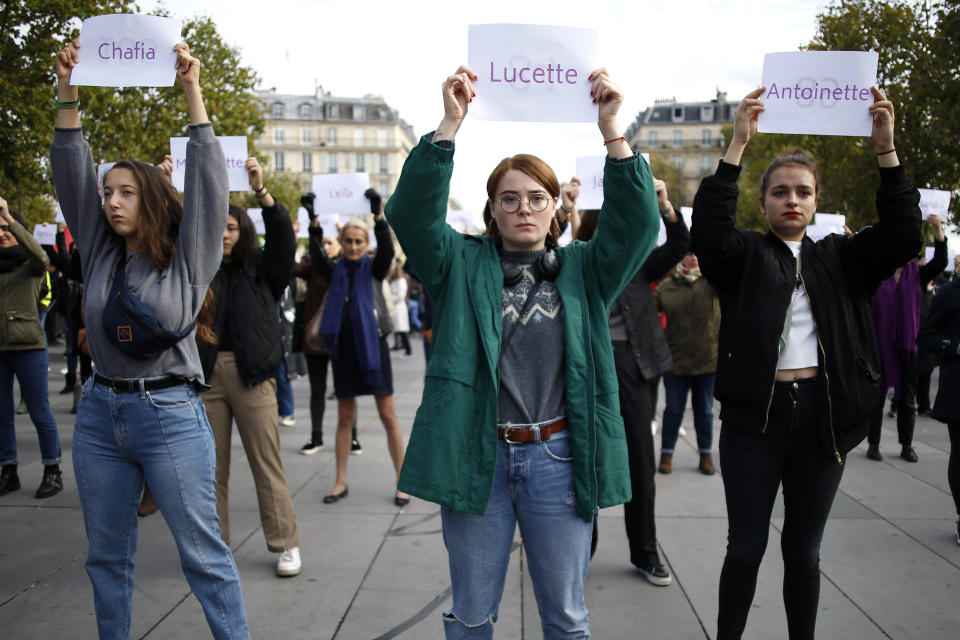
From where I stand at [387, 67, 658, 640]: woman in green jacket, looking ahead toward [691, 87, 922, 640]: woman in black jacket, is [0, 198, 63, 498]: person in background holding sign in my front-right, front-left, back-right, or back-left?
back-left

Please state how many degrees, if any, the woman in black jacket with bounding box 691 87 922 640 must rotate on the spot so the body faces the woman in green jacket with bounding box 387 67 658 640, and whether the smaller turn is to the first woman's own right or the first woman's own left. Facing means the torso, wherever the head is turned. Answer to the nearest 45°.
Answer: approximately 45° to the first woman's own right

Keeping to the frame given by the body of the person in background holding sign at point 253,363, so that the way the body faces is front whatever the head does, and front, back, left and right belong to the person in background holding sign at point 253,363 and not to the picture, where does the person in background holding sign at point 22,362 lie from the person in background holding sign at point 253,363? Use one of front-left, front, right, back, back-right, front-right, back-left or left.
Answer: right

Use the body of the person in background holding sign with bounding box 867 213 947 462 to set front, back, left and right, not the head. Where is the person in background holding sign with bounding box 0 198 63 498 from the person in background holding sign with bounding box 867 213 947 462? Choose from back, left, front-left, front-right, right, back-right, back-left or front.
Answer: front-right

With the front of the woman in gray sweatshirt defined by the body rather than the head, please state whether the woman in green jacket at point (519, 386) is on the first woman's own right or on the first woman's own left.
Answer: on the first woman's own left

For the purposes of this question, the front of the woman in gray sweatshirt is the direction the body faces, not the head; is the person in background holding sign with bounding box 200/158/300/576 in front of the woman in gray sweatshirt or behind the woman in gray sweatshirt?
behind

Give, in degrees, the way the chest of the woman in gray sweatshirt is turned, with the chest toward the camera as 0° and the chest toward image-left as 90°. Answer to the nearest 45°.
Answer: approximately 45°

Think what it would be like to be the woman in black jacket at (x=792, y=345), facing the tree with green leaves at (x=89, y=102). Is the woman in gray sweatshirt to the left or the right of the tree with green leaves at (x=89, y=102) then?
left

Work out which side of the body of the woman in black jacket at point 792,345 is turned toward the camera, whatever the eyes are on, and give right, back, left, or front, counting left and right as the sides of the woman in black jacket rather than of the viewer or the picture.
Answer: front

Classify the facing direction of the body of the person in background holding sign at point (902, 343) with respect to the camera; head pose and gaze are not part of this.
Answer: toward the camera

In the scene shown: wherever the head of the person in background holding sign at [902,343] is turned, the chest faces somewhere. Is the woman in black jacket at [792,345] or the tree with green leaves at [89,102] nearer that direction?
the woman in black jacket

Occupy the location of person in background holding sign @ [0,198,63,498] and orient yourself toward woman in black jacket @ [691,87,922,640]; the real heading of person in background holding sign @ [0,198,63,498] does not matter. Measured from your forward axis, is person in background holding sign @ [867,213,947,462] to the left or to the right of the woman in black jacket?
left

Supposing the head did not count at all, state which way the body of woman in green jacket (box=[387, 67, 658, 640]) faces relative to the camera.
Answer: toward the camera
